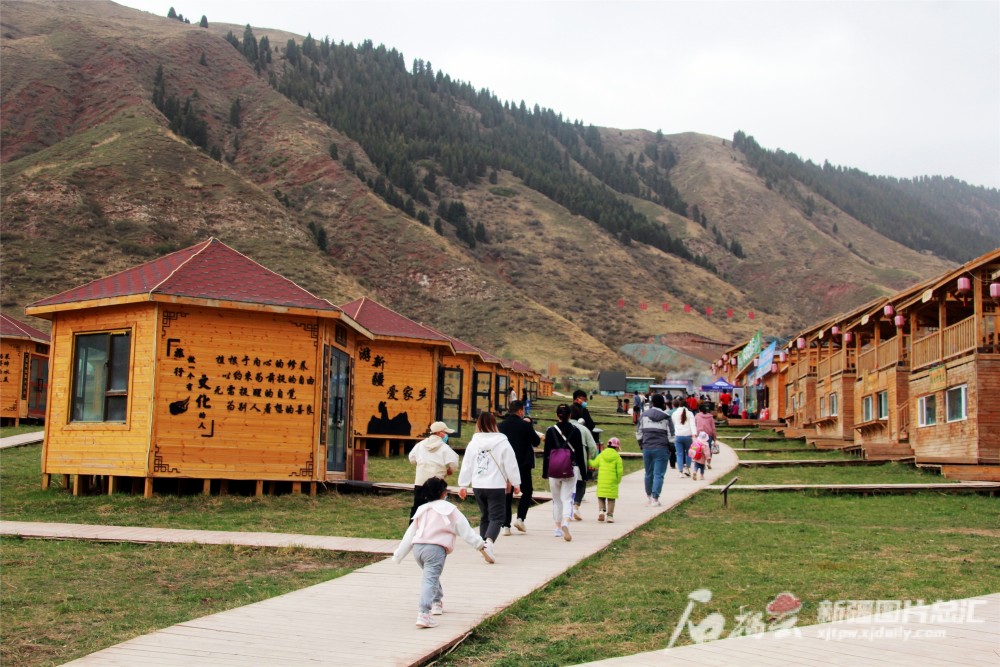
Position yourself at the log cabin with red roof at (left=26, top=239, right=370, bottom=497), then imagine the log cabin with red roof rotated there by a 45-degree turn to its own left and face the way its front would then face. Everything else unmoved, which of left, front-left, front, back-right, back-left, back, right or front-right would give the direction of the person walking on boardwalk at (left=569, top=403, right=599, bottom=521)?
right

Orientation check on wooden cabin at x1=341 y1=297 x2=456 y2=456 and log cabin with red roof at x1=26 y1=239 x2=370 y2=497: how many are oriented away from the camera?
0

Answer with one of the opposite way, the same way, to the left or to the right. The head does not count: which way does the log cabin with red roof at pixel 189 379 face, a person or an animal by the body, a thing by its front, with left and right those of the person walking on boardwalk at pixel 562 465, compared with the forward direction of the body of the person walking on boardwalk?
to the right

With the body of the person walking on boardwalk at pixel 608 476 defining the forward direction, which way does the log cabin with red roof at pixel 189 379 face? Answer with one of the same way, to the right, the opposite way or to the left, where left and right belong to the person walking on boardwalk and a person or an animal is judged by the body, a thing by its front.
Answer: to the right

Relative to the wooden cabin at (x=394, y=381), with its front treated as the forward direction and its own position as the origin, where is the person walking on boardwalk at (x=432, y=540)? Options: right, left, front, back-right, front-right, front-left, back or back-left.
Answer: right

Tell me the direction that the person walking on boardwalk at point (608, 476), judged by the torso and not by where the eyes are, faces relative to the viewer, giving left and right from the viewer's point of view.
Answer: facing away from the viewer

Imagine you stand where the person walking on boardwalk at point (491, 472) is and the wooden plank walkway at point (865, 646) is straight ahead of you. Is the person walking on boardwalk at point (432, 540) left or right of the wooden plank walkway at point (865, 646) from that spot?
right

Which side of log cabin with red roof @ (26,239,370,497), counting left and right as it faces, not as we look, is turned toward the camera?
right

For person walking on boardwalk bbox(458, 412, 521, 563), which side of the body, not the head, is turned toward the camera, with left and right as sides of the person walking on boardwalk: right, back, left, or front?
back

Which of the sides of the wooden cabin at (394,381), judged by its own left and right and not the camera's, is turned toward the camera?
right

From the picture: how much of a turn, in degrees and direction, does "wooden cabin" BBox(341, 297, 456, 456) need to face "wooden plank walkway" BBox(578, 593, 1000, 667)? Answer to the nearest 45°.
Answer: approximately 90° to its right

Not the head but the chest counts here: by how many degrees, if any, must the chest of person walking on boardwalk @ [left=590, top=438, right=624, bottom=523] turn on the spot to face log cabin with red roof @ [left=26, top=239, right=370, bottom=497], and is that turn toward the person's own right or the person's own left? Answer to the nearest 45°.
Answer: approximately 90° to the person's own left

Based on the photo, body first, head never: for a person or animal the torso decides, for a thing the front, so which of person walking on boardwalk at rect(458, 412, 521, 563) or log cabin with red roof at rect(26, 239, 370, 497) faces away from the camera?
the person walking on boardwalk

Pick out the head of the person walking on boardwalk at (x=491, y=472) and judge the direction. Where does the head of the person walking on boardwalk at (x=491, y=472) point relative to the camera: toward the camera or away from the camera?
away from the camera

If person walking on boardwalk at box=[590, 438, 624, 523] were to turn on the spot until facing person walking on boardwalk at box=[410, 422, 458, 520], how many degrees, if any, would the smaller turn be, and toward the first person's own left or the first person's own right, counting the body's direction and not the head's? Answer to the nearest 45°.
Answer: approximately 135° to the first person's own left

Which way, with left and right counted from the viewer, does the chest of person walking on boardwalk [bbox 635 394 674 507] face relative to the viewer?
facing away from the viewer
